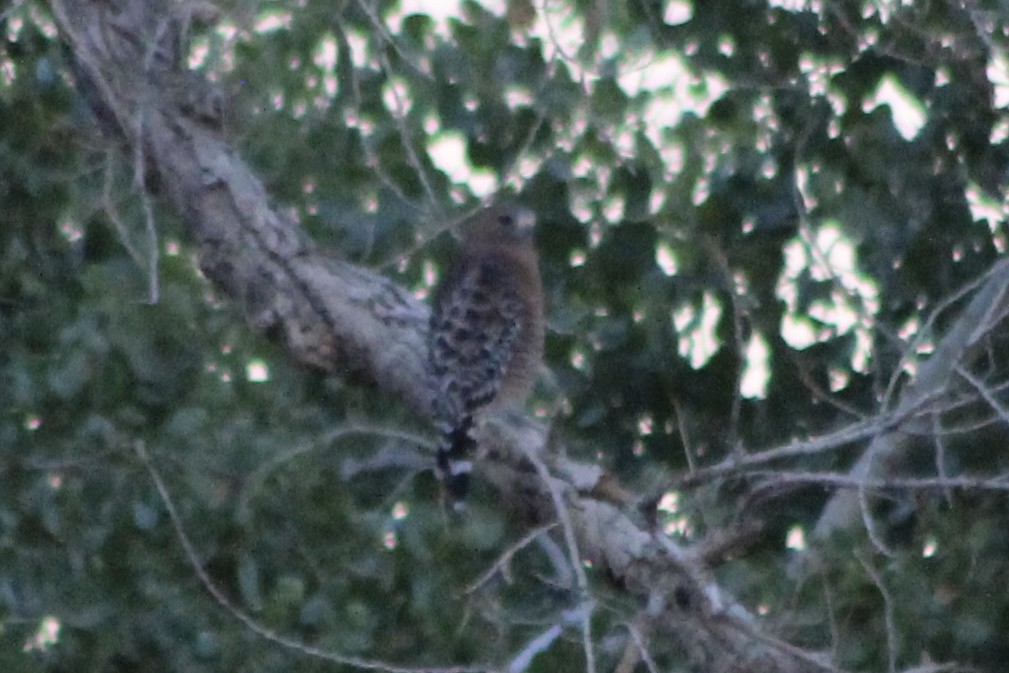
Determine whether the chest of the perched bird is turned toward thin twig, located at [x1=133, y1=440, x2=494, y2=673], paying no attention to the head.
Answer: no
